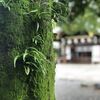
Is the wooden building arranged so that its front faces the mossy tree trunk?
yes

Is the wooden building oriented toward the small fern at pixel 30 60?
yes

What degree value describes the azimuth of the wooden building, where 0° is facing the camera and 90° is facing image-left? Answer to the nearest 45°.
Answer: approximately 0°
